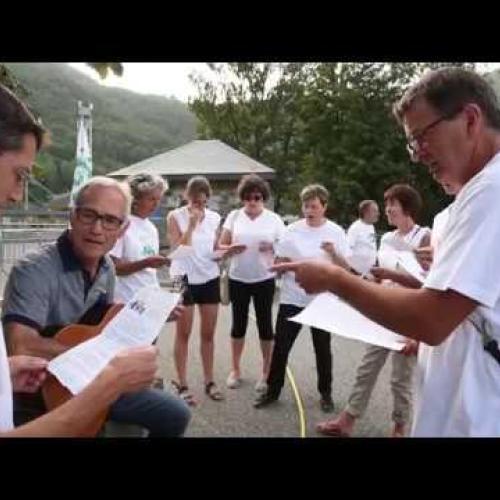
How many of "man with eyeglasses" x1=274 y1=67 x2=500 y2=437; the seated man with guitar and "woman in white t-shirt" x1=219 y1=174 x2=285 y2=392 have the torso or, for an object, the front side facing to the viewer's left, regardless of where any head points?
1

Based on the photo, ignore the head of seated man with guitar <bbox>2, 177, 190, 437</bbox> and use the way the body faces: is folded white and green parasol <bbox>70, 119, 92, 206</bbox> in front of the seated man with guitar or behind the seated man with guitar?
behind

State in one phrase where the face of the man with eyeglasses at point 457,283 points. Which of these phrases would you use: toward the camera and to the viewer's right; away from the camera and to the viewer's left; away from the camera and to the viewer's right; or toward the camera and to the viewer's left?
toward the camera and to the viewer's left

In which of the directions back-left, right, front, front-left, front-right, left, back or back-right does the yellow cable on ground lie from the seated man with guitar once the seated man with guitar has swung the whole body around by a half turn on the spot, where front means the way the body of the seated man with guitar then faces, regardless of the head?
right

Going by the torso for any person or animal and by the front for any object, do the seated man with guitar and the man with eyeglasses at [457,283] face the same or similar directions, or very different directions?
very different directions

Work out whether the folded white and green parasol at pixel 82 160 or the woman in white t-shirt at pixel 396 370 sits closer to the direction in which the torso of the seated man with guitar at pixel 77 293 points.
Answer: the woman in white t-shirt

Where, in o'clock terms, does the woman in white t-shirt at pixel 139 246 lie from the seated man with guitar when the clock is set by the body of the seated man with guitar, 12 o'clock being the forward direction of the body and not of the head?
The woman in white t-shirt is roughly at 8 o'clock from the seated man with guitar.

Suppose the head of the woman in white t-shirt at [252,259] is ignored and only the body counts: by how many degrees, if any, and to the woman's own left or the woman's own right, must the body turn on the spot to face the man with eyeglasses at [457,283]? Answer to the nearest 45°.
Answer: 0° — they already face them

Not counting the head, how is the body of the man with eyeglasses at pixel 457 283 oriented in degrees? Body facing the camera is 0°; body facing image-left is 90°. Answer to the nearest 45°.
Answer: approximately 90°

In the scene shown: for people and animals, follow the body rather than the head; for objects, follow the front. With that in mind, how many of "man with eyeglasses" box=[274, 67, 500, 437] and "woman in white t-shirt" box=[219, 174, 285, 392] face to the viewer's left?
1

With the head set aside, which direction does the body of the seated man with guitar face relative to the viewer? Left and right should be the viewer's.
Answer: facing the viewer and to the right of the viewer

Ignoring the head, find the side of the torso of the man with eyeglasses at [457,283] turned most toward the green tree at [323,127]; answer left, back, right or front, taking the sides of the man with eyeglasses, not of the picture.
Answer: right

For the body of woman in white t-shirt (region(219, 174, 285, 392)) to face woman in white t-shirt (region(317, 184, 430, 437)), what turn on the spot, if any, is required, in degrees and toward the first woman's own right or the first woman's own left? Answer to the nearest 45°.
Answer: approximately 45° to the first woman's own left

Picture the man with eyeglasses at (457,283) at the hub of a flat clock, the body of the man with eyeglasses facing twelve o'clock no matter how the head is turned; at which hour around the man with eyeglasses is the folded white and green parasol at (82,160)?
The folded white and green parasol is roughly at 2 o'clock from the man with eyeglasses.
